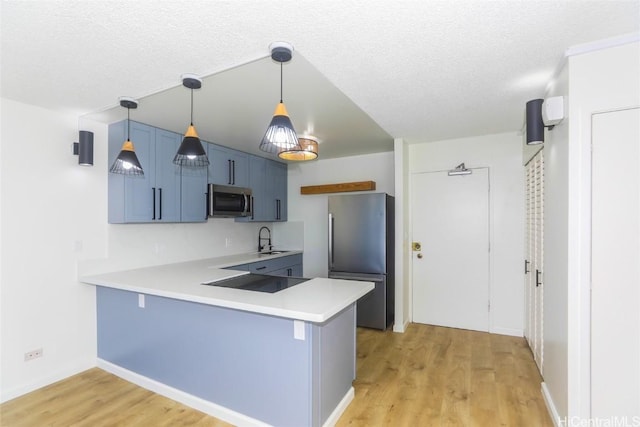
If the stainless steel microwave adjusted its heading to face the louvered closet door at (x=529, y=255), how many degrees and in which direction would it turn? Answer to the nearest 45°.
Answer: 0° — it already faces it

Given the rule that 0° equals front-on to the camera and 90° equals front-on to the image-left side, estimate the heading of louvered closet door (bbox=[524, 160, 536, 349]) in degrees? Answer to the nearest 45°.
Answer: approximately 90°

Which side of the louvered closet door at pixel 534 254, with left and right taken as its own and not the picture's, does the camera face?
left

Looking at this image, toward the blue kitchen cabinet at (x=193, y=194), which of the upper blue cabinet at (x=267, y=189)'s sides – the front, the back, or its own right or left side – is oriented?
right

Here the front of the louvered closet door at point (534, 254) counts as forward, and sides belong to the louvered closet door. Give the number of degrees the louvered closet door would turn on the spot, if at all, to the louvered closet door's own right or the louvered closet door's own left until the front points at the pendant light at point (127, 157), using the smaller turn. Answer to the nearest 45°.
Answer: approximately 45° to the louvered closet door's own left

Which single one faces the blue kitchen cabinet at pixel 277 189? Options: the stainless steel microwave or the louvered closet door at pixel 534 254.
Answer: the louvered closet door

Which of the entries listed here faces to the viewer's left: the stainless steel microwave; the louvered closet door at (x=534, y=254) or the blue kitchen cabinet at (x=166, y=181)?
the louvered closet door

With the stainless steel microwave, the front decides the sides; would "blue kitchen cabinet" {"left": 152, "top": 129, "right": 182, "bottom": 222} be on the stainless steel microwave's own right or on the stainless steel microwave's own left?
on the stainless steel microwave's own right

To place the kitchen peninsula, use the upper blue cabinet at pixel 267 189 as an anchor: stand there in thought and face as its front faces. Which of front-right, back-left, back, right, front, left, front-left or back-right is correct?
front-right

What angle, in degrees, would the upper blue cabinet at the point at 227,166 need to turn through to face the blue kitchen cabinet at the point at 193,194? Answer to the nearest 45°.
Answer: approximately 90° to its right
